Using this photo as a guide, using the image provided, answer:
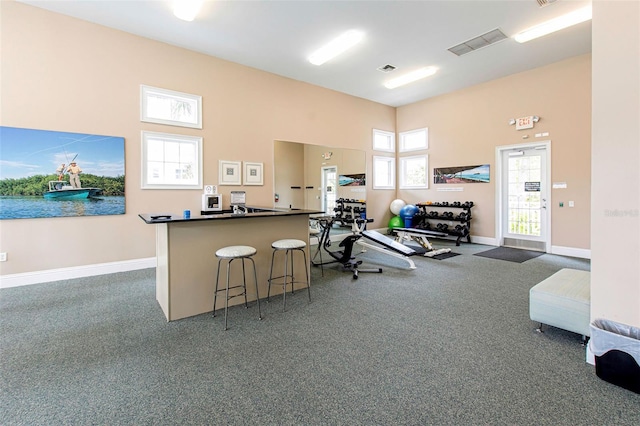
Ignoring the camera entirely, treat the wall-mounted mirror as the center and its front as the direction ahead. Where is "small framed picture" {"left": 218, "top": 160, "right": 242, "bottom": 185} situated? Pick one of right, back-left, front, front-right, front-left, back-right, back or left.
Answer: right

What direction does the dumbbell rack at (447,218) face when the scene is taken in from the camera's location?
facing the viewer and to the left of the viewer

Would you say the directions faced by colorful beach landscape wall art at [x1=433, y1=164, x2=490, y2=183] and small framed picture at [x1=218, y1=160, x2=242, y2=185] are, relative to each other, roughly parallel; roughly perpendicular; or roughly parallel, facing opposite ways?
roughly perpendicular

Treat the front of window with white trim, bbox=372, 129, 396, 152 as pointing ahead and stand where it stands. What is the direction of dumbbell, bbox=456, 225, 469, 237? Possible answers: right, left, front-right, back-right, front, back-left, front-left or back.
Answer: front

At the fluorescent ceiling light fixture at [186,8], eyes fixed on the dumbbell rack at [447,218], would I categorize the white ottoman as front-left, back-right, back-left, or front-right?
front-right

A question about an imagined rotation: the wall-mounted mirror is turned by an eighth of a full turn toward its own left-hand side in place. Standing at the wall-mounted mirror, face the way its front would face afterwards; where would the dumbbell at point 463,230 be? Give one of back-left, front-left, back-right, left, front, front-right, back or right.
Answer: front

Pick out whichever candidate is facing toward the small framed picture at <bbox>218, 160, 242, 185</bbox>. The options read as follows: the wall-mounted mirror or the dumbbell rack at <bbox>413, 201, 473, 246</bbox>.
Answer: the dumbbell rack

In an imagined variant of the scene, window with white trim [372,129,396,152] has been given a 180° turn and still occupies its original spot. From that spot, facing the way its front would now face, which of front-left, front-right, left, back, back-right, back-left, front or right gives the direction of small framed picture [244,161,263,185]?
left

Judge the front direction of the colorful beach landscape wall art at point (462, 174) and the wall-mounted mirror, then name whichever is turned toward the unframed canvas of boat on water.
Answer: the colorful beach landscape wall art

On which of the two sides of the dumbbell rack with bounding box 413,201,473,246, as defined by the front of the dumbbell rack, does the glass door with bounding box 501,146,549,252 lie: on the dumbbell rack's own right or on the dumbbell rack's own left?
on the dumbbell rack's own left

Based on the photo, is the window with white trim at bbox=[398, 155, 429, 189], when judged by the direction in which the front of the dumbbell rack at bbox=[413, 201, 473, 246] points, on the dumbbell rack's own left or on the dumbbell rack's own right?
on the dumbbell rack's own right

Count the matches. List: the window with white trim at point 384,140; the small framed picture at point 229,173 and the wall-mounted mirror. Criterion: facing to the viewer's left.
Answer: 0

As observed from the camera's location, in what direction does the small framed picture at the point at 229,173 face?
facing the viewer

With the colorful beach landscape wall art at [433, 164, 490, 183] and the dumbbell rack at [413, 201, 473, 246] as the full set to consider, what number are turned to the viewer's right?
0

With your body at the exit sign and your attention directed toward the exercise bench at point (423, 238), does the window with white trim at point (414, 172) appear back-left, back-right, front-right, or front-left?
front-right

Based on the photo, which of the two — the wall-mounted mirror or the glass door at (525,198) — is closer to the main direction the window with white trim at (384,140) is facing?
the glass door

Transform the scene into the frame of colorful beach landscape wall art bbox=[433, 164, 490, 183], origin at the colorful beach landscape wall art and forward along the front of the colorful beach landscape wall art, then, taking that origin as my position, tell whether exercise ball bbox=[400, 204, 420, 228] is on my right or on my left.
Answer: on my right

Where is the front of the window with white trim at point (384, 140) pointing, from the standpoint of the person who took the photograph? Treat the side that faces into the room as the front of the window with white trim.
facing the viewer and to the right of the viewer
